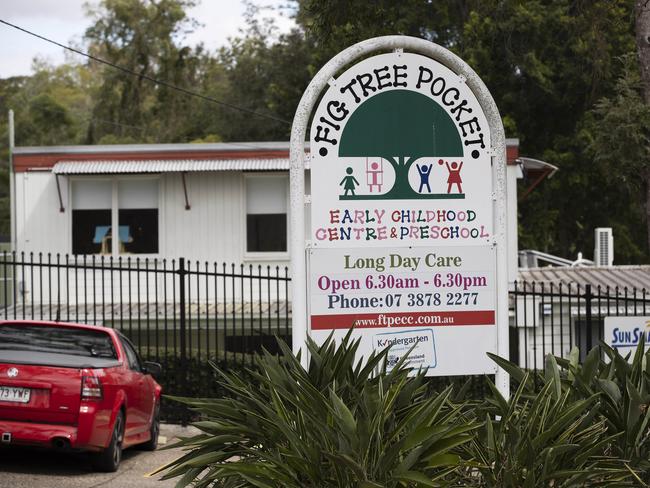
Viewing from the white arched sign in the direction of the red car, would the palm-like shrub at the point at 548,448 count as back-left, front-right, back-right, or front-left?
back-left

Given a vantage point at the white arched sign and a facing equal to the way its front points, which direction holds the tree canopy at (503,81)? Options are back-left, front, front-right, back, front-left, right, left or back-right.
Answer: back

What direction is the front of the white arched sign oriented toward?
toward the camera

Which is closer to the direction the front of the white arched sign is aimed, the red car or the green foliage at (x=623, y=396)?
the green foliage

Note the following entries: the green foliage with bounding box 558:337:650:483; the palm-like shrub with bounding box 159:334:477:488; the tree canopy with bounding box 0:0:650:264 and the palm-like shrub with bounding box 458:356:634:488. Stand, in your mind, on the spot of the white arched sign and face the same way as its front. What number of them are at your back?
1

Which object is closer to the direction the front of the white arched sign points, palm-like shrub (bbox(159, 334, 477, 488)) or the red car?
the palm-like shrub

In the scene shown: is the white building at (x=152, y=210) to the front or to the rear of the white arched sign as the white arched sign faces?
to the rear

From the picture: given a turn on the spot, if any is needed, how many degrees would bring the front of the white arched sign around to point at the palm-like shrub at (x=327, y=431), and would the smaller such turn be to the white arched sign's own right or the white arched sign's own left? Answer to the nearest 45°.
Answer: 0° — it already faces it

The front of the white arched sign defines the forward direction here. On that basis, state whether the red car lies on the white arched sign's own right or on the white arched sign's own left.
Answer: on the white arched sign's own right

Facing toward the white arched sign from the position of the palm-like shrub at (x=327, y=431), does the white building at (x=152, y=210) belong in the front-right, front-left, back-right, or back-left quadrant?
front-left

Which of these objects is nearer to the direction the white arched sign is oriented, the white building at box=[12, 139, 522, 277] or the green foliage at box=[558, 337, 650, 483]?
the green foliage

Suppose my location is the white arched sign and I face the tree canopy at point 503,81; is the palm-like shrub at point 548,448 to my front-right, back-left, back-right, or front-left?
back-right

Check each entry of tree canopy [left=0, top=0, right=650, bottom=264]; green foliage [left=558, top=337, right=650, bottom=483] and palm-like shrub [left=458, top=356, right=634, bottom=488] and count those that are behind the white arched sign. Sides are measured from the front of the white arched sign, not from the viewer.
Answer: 1

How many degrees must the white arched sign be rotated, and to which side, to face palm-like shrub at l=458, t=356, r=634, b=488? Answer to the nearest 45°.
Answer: approximately 45° to its left

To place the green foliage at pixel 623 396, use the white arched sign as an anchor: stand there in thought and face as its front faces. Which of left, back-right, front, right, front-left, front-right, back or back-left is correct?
front-left

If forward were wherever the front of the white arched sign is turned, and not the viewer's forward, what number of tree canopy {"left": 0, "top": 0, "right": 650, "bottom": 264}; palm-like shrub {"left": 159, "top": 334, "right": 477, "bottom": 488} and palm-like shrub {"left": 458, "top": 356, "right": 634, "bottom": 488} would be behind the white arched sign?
1
